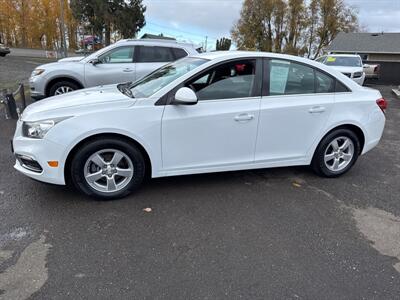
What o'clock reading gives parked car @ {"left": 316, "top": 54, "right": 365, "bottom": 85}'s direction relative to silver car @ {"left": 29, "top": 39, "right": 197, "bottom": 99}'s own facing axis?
The parked car is roughly at 5 o'clock from the silver car.

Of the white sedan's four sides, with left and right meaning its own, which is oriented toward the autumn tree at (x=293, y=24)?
right

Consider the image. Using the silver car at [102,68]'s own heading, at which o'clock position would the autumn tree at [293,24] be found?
The autumn tree is roughly at 4 o'clock from the silver car.

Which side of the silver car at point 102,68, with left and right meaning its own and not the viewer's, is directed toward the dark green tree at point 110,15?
right

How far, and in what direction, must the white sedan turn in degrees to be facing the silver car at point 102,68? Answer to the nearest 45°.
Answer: approximately 45° to its right

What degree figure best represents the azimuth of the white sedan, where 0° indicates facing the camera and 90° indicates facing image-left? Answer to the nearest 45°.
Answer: approximately 90°

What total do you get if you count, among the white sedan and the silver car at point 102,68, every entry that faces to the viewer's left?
2

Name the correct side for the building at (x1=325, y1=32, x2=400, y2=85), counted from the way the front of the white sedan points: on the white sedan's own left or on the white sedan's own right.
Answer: on the white sedan's own right

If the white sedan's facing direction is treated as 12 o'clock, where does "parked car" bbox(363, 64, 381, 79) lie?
The parked car is roughly at 4 o'clock from the white sedan.

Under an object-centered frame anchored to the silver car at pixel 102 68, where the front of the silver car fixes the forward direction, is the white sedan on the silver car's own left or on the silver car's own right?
on the silver car's own left

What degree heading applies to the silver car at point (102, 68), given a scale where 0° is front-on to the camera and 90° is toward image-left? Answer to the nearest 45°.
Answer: approximately 90°

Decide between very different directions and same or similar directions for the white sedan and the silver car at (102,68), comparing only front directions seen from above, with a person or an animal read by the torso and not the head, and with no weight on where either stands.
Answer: same or similar directions

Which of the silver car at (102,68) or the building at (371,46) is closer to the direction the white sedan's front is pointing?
the silver car

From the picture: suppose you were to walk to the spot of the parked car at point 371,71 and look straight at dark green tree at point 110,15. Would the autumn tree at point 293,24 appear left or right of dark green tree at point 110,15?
right
